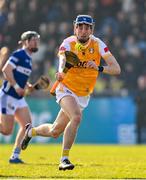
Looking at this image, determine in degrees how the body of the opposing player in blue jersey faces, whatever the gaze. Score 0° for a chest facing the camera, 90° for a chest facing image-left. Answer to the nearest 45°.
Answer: approximately 315°

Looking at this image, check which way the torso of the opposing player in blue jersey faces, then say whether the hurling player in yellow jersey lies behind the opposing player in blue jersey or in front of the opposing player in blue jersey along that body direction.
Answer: in front

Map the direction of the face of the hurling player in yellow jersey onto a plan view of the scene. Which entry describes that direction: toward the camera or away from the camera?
toward the camera
